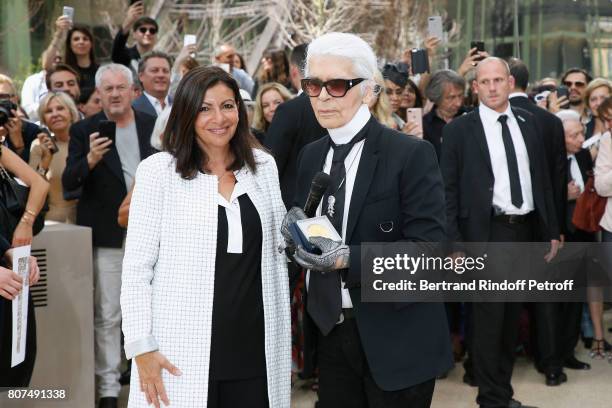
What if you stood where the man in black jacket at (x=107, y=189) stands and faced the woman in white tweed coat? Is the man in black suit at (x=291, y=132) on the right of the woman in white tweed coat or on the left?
left

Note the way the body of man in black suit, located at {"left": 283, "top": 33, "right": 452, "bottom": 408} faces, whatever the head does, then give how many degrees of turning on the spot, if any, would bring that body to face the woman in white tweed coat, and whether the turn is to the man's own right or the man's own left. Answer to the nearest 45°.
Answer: approximately 45° to the man's own right

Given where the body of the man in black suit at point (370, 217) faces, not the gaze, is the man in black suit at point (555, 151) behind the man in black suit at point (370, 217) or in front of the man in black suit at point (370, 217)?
behind

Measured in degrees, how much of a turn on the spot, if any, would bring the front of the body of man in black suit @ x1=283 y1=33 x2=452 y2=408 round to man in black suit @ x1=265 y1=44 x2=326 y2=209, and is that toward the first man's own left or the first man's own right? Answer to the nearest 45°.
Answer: approximately 135° to the first man's own right

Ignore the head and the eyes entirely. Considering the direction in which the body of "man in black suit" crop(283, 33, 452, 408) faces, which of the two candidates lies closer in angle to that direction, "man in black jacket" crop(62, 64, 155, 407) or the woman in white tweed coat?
the woman in white tweed coat

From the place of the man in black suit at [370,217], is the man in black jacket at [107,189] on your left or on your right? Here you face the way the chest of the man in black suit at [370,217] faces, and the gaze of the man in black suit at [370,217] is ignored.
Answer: on your right

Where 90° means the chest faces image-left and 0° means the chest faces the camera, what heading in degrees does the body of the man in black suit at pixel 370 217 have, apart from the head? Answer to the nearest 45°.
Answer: approximately 45°
